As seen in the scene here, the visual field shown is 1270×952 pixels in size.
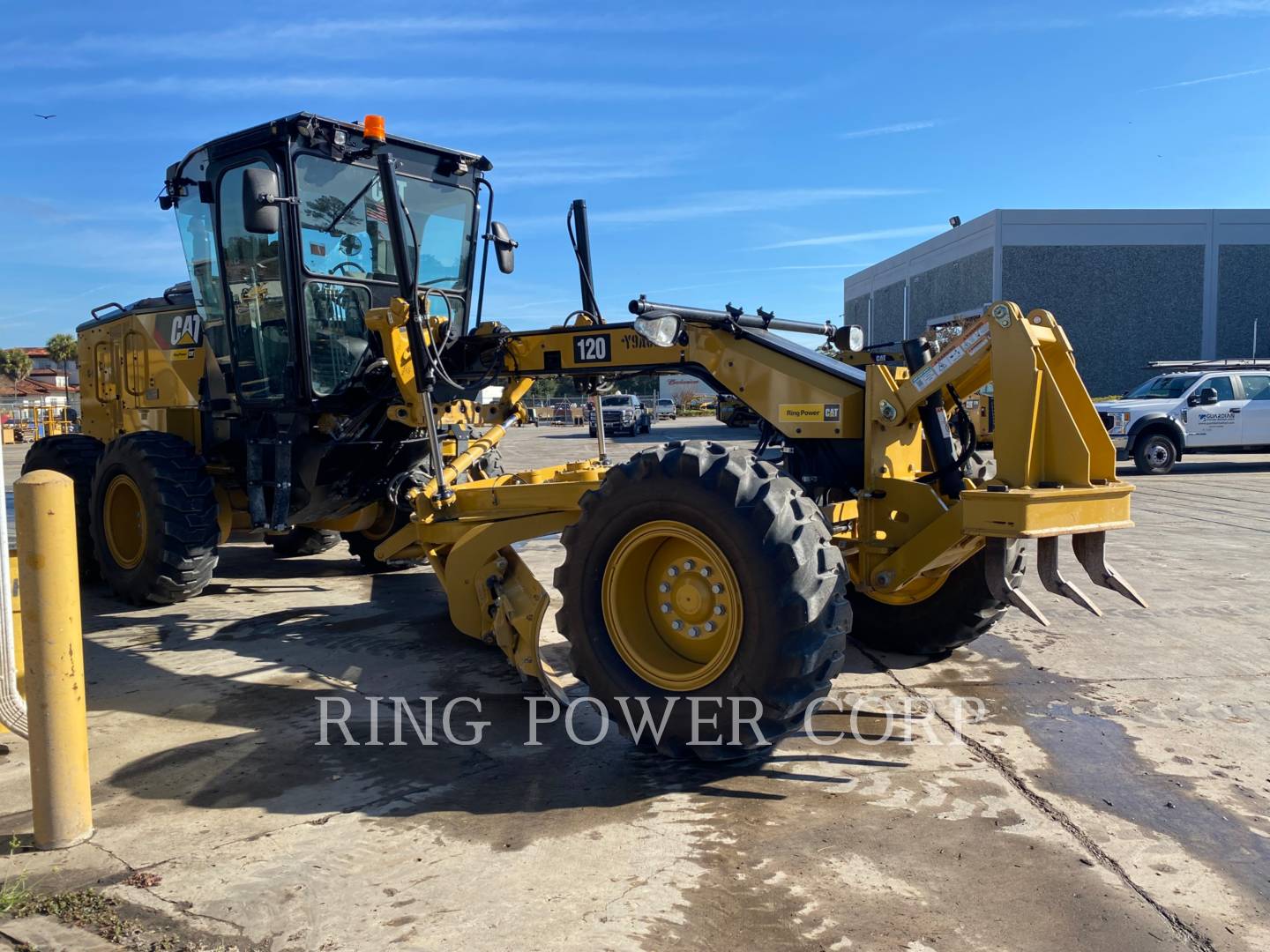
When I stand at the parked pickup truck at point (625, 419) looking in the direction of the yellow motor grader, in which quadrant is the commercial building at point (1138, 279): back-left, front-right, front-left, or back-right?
front-left

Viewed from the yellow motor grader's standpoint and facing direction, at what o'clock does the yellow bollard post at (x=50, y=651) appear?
The yellow bollard post is roughly at 3 o'clock from the yellow motor grader.

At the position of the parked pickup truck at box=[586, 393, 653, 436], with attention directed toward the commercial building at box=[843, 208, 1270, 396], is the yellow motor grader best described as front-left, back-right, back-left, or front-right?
front-right

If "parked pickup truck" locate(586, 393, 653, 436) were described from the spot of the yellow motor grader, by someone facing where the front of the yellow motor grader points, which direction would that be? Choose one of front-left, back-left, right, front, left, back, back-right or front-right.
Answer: back-left

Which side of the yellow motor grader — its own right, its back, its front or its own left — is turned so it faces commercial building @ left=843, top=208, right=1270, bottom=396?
left

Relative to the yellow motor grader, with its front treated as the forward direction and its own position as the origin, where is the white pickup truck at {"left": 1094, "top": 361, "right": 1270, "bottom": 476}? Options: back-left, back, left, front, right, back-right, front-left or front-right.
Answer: left

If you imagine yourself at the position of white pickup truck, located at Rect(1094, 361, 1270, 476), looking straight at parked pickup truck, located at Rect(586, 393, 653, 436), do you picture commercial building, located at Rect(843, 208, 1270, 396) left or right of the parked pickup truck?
right

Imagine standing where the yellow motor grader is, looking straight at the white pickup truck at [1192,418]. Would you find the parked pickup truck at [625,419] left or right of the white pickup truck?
left

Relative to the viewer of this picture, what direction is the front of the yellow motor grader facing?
facing the viewer and to the right of the viewer
